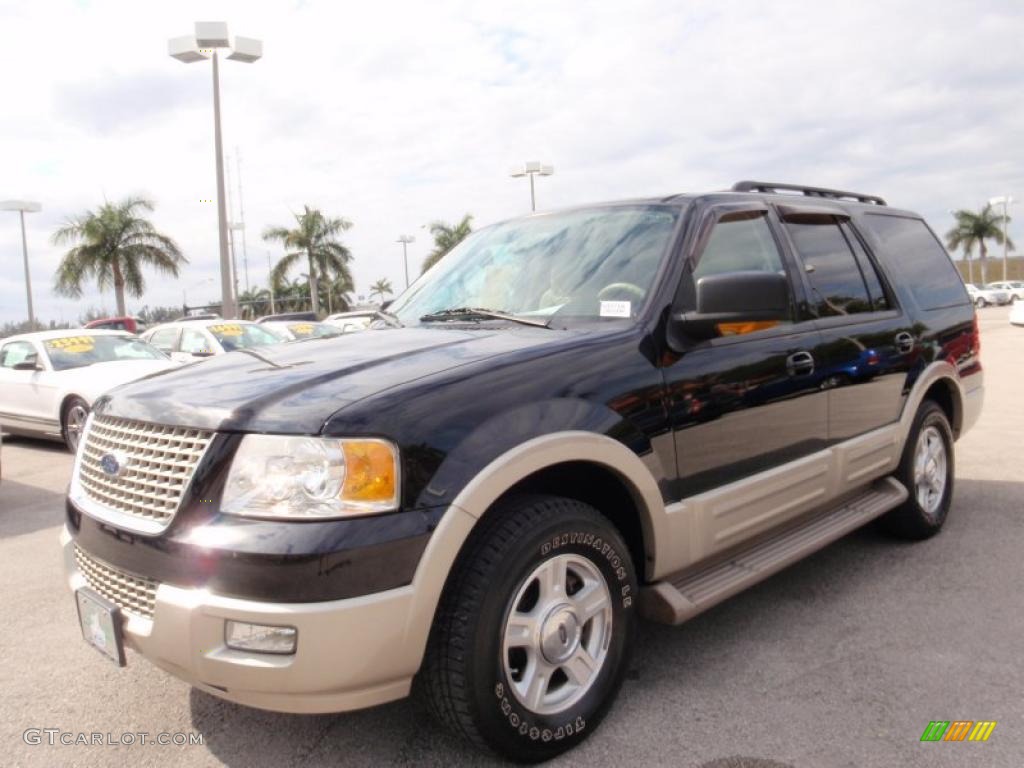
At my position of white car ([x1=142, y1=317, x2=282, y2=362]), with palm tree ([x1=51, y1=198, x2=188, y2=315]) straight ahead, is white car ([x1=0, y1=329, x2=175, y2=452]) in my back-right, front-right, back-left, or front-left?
back-left

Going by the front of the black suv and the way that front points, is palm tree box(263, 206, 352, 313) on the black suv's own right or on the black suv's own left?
on the black suv's own right

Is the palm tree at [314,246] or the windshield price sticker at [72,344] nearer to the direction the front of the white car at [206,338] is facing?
the windshield price sticker

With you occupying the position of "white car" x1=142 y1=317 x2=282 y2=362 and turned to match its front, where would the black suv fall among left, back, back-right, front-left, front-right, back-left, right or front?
front-right

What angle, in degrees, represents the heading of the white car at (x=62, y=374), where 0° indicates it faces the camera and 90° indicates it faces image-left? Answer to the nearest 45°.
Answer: approximately 315°

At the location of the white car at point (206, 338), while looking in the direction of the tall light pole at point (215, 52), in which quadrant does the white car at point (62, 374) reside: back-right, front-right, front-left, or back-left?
back-left

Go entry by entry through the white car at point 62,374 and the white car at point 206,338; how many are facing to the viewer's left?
0

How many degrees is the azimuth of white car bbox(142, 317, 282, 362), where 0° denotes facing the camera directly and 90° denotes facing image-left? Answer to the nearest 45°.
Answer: approximately 315°

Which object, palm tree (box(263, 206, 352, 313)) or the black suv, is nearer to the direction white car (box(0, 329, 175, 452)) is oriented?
the black suv

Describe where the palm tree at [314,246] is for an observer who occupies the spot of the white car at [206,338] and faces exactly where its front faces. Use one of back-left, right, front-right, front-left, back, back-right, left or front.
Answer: back-left

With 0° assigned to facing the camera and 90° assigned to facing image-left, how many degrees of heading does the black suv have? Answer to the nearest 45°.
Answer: approximately 45°

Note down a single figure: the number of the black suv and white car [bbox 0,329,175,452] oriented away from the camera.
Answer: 0
